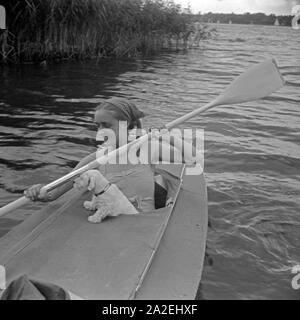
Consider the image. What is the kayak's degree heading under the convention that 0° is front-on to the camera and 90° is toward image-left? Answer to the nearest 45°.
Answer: approximately 45°
